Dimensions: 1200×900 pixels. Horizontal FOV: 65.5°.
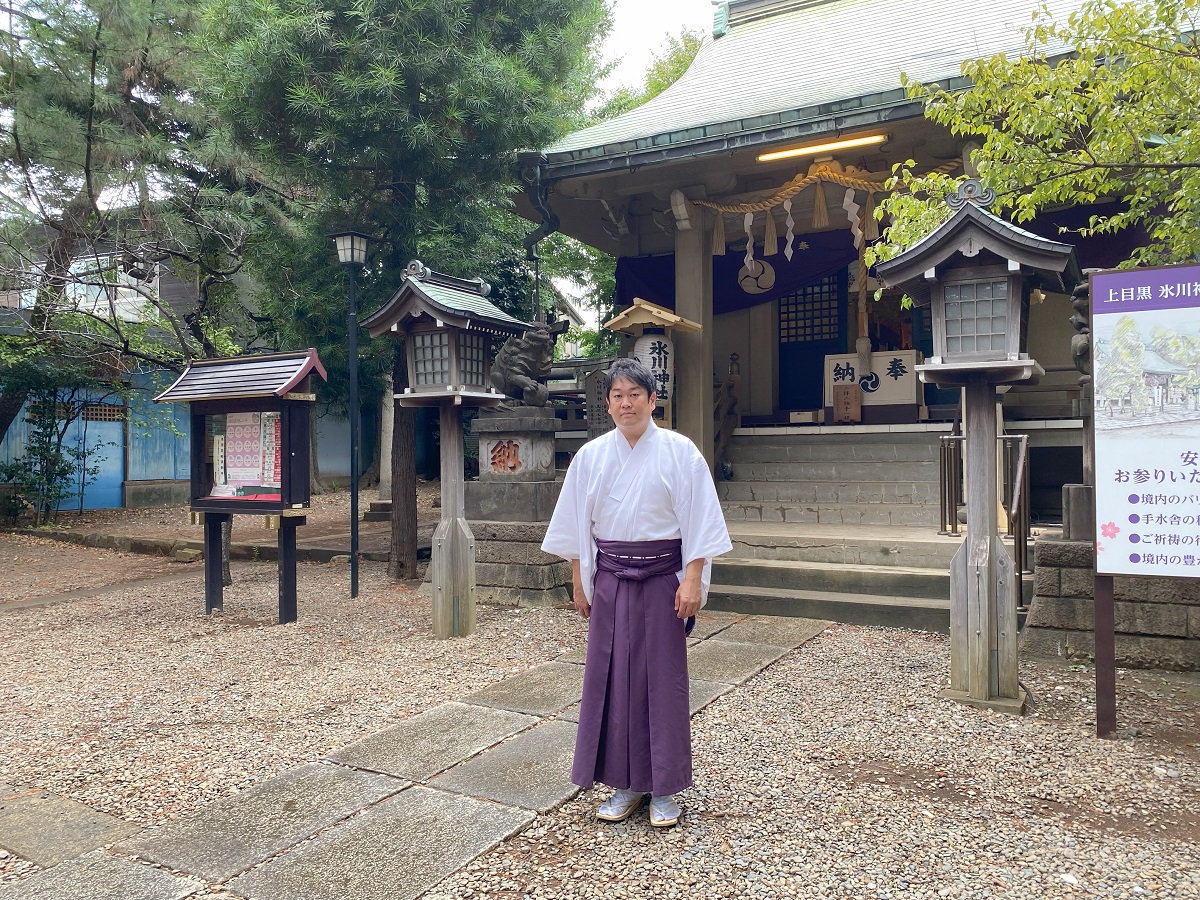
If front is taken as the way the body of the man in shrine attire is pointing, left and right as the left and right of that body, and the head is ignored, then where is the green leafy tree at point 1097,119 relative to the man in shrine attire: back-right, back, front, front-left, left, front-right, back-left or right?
back-left

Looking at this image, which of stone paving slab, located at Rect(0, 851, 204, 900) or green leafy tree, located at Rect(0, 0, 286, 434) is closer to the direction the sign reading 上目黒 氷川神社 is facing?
the stone paving slab

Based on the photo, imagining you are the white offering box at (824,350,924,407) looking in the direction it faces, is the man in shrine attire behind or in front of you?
in front

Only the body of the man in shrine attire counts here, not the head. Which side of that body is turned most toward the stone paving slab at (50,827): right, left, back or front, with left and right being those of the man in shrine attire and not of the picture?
right

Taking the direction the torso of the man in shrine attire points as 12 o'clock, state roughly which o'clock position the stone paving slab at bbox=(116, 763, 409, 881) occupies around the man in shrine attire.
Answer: The stone paving slab is roughly at 3 o'clock from the man in shrine attire.

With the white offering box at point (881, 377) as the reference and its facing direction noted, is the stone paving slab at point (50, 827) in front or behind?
in front

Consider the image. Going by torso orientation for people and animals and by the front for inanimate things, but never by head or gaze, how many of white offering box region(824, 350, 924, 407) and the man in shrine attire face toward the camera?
2

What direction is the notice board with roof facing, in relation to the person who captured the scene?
facing the viewer and to the left of the viewer

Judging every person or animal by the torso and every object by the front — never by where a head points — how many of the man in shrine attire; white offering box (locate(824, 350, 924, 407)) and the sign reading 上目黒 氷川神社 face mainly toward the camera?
3

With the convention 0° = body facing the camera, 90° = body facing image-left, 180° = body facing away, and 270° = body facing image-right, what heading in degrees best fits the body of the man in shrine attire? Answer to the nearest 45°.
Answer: approximately 0°

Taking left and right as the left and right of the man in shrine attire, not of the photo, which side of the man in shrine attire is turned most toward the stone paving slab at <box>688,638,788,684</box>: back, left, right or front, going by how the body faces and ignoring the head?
back

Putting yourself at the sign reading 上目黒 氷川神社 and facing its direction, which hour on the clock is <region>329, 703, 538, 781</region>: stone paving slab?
The stone paving slab is roughly at 2 o'clock from the sign reading 上目黒 氷川神社.
